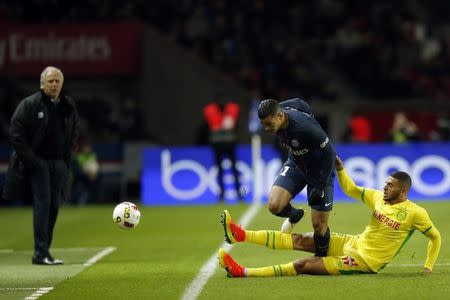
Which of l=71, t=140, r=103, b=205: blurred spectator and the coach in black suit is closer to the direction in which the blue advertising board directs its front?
the coach in black suit

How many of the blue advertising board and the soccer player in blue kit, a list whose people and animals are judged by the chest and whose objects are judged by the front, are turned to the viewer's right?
0

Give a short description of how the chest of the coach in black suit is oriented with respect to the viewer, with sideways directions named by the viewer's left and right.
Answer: facing the viewer and to the right of the viewer

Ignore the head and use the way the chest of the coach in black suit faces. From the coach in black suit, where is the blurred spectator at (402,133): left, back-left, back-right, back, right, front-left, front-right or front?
left

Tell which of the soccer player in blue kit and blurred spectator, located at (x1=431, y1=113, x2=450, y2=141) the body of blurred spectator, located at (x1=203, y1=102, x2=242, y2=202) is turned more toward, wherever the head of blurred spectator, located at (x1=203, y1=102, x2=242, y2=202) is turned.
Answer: the soccer player in blue kit

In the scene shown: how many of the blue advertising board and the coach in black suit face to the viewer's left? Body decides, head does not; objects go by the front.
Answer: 0

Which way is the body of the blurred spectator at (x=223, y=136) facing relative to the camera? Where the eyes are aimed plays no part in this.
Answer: toward the camera

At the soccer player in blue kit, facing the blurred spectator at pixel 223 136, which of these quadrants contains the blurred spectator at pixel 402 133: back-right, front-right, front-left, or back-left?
front-right

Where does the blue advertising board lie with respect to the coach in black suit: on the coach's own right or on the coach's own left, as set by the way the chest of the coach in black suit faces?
on the coach's own left

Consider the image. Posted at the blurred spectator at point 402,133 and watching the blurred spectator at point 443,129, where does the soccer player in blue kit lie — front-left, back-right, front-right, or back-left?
back-right

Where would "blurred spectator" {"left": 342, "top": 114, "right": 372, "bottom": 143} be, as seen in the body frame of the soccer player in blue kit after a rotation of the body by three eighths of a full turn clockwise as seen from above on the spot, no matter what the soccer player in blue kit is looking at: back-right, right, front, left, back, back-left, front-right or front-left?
front

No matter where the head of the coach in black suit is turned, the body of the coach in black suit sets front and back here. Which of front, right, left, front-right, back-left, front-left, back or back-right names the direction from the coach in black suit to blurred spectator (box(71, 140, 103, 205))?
back-left

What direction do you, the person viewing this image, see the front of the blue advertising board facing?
facing the viewer
